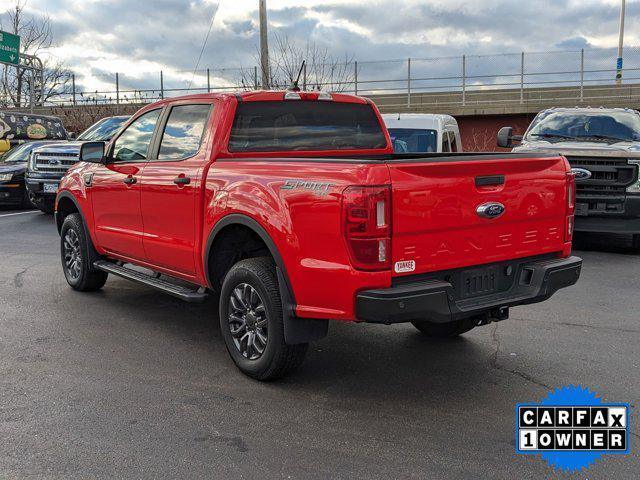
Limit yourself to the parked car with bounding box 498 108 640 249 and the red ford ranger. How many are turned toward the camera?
1

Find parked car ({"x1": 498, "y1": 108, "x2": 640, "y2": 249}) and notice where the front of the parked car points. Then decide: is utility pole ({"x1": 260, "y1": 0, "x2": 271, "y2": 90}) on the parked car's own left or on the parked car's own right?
on the parked car's own right

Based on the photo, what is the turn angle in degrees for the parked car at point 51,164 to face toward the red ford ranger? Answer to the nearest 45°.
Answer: approximately 45° to its left

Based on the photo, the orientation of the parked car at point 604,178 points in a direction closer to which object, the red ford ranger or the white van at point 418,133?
the red ford ranger

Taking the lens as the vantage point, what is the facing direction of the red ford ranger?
facing away from the viewer and to the left of the viewer

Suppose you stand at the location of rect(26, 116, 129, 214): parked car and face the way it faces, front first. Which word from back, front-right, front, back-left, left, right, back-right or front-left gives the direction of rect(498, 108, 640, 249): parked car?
left

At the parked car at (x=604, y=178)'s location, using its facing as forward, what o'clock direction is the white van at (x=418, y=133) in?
The white van is roughly at 4 o'clock from the parked car.

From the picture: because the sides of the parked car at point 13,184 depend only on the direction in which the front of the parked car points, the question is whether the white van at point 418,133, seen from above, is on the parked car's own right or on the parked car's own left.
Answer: on the parked car's own left

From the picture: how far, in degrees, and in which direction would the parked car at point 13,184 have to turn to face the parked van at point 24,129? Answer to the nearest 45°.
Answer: approximately 135° to its right

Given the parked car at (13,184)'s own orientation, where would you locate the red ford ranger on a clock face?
The red ford ranger is roughly at 10 o'clock from the parked car.

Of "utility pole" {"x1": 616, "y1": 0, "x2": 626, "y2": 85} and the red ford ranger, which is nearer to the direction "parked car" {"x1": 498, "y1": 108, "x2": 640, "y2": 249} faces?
the red ford ranger
